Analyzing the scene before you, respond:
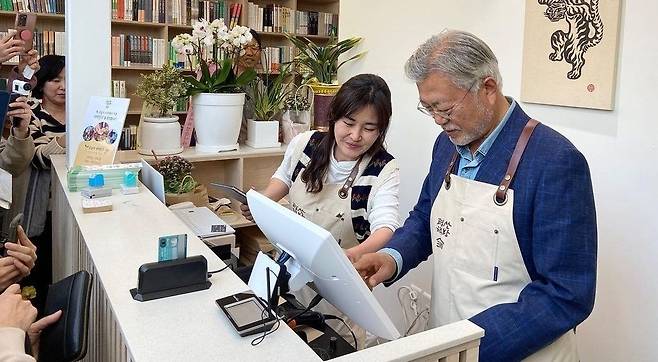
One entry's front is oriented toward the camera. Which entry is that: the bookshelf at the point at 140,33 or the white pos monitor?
the bookshelf

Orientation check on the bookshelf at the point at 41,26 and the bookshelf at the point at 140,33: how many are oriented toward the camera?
2

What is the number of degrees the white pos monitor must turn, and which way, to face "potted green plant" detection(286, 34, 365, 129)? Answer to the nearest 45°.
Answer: approximately 45° to its left

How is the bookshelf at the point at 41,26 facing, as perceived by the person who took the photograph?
facing the viewer

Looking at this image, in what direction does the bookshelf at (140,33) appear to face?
toward the camera

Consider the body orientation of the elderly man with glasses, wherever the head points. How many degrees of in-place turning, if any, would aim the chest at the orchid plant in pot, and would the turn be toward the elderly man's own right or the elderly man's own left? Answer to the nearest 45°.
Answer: approximately 90° to the elderly man's own right

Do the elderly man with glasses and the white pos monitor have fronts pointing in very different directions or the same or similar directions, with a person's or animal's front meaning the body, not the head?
very different directions

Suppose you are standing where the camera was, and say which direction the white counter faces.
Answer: facing the viewer and to the left of the viewer

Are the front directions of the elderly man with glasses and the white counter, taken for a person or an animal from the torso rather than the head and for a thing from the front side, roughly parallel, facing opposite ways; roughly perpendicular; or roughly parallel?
roughly parallel

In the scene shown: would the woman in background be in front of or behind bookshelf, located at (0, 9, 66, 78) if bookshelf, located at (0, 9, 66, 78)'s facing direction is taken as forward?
in front

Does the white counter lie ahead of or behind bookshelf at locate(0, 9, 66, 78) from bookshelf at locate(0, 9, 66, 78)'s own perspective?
ahead

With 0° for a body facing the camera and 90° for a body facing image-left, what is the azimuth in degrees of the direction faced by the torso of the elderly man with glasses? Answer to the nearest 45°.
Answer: approximately 45°

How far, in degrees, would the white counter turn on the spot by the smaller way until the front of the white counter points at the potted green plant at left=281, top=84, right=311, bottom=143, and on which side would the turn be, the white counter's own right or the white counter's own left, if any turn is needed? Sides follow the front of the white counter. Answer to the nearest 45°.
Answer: approximately 135° to the white counter's own right

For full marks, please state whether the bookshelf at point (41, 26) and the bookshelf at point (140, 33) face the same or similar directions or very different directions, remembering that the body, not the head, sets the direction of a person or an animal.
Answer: same or similar directions

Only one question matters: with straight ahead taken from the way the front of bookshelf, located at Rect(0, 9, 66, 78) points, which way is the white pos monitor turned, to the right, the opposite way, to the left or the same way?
to the left

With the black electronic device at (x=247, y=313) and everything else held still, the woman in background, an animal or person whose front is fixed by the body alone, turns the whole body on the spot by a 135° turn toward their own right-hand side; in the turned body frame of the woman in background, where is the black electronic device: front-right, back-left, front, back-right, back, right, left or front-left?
left
